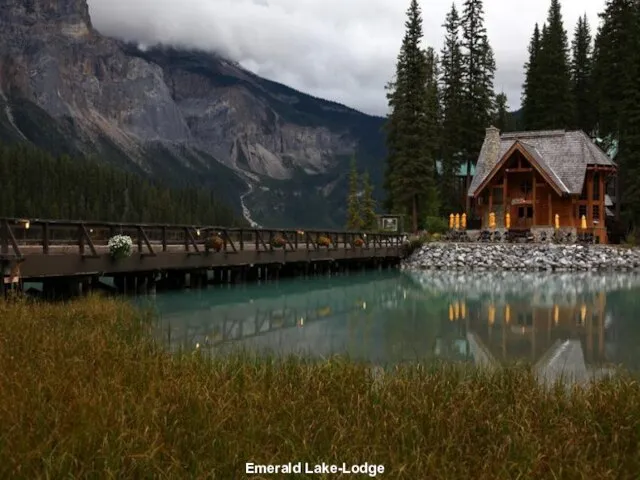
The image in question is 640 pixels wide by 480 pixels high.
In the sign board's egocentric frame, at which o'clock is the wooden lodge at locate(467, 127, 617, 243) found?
The wooden lodge is roughly at 9 o'clock from the sign board.

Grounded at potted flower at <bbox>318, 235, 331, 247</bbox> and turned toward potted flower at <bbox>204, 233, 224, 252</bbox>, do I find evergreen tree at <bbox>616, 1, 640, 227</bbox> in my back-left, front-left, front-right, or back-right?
back-left

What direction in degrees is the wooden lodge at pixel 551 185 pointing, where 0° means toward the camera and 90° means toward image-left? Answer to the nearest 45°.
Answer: approximately 0°

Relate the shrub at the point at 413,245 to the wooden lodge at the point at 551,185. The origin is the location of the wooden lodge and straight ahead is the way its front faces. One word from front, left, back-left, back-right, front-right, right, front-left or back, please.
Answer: front-right

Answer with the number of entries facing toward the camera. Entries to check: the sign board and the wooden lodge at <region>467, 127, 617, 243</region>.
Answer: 2

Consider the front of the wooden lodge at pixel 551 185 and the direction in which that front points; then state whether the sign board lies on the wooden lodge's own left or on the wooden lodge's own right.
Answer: on the wooden lodge's own right

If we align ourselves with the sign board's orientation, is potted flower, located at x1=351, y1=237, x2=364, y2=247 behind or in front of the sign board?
in front

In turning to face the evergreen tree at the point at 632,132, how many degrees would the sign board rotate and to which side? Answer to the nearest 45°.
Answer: approximately 90° to its left

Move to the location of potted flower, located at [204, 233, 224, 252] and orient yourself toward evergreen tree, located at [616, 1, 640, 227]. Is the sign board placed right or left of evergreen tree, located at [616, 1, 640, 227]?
left

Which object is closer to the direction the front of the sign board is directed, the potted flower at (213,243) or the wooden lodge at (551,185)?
the potted flower

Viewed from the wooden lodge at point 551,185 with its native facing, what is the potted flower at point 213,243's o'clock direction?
The potted flower is roughly at 1 o'clock from the wooden lodge.
